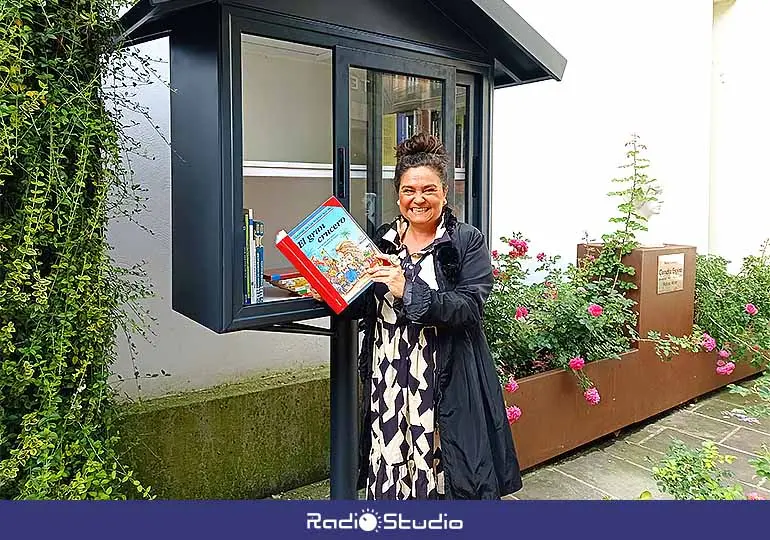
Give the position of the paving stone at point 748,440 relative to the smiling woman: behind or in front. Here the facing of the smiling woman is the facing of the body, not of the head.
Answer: behind

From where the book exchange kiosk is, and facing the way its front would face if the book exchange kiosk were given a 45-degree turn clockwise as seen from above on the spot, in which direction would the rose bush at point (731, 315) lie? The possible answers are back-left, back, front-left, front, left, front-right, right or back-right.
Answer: back-left

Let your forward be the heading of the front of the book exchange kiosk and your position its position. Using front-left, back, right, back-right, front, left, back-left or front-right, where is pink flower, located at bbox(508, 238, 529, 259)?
left

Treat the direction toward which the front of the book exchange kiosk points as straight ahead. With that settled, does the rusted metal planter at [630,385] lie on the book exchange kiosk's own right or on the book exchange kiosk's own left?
on the book exchange kiosk's own left

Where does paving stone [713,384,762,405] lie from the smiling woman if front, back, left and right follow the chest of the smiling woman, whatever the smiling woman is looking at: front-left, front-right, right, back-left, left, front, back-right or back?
back

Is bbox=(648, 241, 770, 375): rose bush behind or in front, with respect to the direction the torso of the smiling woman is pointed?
behind

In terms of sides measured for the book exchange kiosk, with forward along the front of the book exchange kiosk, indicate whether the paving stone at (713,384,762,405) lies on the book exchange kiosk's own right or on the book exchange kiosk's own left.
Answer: on the book exchange kiosk's own left

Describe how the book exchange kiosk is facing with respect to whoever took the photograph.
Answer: facing the viewer and to the right of the viewer
